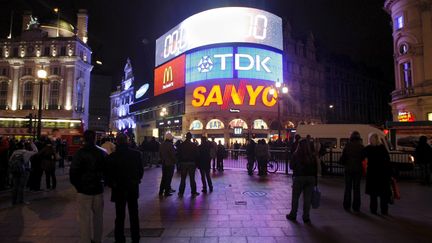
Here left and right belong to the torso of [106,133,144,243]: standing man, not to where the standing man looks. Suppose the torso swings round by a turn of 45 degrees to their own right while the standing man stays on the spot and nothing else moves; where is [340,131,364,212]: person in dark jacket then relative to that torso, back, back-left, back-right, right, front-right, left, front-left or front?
front-right

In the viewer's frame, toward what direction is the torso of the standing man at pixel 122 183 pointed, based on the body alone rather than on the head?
away from the camera

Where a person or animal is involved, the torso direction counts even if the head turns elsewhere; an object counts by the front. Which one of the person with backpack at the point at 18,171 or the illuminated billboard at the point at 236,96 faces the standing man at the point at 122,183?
the illuminated billboard

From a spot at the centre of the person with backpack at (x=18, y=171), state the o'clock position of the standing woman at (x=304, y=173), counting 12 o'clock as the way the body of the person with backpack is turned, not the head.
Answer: The standing woman is roughly at 3 o'clock from the person with backpack.

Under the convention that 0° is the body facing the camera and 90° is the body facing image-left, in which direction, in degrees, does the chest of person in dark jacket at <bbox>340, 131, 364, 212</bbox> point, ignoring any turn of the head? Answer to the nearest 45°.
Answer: approximately 180°

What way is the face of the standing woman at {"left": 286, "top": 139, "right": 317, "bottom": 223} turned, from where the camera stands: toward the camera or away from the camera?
away from the camera

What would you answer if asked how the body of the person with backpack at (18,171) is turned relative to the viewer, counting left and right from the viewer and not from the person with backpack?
facing away from the viewer and to the right of the viewer

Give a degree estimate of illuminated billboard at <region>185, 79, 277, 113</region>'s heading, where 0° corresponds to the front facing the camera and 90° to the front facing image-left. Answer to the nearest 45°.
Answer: approximately 0°

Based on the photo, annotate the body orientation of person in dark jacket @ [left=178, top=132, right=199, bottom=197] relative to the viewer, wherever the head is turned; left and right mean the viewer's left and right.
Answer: facing away from the viewer
